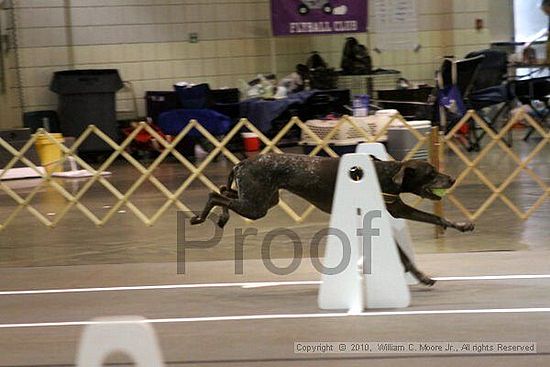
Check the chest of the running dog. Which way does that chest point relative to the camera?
to the viewer's right

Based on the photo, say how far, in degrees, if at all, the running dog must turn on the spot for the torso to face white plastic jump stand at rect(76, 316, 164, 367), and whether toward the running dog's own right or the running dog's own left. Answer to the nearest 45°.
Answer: approximately 90° to the running dog's own right

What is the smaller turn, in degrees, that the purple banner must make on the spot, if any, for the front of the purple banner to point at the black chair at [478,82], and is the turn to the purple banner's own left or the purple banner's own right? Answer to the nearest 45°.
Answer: approximately 45° to the purple banner's own left

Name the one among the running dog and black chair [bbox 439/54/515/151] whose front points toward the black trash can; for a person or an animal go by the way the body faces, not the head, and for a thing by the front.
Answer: the black chair

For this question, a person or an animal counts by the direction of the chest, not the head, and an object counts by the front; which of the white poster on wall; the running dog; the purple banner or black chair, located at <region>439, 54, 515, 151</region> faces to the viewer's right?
the running dog

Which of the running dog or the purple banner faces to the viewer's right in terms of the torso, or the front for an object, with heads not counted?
the running dog

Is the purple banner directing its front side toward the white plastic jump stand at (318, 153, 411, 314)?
yes

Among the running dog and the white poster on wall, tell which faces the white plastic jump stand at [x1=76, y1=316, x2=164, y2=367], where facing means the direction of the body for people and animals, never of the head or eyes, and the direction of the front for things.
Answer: the white poster on wall

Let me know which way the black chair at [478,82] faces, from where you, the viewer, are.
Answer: facing to the left of the viewer
